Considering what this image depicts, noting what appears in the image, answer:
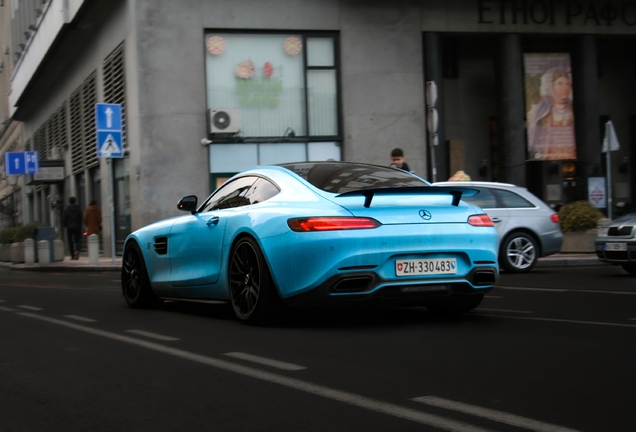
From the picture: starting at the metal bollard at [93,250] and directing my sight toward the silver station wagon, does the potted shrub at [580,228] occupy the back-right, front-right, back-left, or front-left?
front-left

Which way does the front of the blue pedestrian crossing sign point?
toward the camera

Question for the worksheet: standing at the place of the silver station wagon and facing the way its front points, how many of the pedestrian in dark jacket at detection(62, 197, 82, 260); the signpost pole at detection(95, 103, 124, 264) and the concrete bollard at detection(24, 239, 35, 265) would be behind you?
0

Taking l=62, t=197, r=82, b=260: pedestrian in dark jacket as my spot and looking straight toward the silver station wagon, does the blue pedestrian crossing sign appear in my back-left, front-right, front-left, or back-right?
front-right

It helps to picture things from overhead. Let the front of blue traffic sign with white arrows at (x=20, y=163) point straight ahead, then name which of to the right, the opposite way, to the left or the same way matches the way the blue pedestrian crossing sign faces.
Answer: the same way

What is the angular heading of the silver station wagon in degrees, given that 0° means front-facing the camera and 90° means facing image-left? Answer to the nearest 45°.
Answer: approximately 90°

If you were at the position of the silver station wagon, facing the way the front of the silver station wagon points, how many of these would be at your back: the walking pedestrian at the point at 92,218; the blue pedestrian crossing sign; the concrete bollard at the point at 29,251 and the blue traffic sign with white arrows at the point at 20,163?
0

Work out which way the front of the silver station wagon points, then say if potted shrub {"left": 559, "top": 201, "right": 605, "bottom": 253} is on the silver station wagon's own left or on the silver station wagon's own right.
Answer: on the silver station wagon's own right

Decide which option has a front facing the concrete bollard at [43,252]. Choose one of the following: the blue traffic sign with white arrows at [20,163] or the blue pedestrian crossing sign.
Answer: the blue traffic sign with white arrows

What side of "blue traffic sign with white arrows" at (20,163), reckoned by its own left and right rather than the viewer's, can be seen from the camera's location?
front

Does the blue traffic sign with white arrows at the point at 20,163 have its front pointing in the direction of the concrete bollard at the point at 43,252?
yes

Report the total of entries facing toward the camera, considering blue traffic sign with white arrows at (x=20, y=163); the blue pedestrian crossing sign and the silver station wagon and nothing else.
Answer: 2

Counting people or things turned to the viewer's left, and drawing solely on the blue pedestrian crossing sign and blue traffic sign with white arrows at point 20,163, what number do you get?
0
